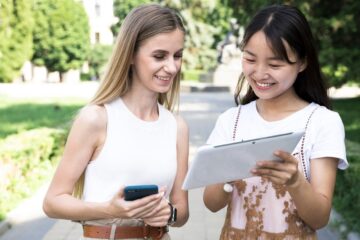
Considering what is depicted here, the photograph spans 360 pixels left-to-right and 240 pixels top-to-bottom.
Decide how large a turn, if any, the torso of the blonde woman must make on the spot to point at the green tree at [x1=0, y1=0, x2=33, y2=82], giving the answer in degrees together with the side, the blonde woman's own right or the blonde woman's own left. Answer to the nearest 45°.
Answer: approximately 135° to the blonde woman's own left

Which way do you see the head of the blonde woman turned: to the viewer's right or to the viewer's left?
to the viewer's right

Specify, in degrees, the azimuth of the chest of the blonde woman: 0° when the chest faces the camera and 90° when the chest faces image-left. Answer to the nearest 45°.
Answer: approximately 315°

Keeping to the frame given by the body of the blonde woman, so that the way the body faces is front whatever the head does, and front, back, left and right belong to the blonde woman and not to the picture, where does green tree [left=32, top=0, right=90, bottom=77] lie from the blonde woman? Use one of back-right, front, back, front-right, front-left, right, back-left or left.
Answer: back-left

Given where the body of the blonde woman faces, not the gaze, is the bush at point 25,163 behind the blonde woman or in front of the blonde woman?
behind

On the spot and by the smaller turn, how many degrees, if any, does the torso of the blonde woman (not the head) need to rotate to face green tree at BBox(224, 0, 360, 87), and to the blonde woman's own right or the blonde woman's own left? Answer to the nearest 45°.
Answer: approximately 90° to the blonde woman's own left
